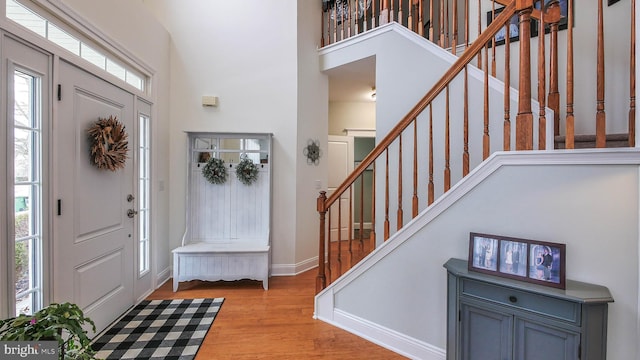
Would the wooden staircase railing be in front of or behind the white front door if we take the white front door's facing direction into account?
in front

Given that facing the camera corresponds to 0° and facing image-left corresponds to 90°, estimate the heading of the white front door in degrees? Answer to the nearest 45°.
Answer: approximately 315°

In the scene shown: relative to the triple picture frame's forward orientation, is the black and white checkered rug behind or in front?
in front

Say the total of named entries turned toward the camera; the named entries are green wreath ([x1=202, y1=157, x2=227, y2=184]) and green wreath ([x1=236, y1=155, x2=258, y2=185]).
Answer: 2

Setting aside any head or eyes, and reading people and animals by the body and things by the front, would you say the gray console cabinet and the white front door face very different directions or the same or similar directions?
very different directions

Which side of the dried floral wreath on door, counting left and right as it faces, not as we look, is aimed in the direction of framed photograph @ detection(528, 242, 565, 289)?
front

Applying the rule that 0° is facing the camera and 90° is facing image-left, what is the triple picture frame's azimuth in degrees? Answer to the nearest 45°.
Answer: approximately 45°

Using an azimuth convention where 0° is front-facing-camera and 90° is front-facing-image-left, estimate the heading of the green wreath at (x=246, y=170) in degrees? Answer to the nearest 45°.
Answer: approximately 0°
